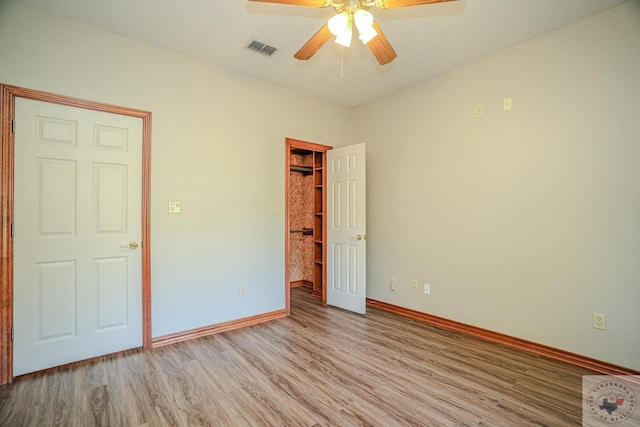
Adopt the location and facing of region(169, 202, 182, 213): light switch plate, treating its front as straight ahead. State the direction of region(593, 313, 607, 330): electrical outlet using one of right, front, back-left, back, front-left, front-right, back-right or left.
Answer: front-left

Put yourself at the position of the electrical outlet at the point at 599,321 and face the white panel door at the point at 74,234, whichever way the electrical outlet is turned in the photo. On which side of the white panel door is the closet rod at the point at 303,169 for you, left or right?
right

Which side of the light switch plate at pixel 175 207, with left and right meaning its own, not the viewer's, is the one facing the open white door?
left

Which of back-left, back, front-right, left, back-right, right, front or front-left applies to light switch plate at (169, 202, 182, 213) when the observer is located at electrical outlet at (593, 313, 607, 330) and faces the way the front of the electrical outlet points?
front-right

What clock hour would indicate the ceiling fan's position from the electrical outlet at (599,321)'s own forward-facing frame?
The ceiling fan is roughly at 1 o'clock from the electrical outlet.

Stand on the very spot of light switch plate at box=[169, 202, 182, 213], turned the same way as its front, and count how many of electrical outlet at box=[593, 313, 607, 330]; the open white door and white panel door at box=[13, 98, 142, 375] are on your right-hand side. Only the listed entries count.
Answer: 1

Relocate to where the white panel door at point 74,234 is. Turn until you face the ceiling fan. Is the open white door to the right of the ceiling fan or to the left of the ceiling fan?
left

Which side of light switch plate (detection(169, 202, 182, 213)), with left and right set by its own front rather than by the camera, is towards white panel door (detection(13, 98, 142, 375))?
right

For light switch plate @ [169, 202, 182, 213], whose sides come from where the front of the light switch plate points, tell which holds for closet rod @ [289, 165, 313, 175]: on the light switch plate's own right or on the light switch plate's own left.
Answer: on the light switch plate's own left

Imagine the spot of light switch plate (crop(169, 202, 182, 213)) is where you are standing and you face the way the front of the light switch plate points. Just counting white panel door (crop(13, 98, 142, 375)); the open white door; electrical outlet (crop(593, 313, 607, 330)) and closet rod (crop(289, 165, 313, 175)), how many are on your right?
1

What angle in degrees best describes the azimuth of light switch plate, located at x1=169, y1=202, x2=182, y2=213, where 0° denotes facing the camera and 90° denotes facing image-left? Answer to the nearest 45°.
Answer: approximately 0°

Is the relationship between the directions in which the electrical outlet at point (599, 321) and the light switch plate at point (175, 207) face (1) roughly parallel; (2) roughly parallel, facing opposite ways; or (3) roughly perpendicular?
roughly perpendicular
